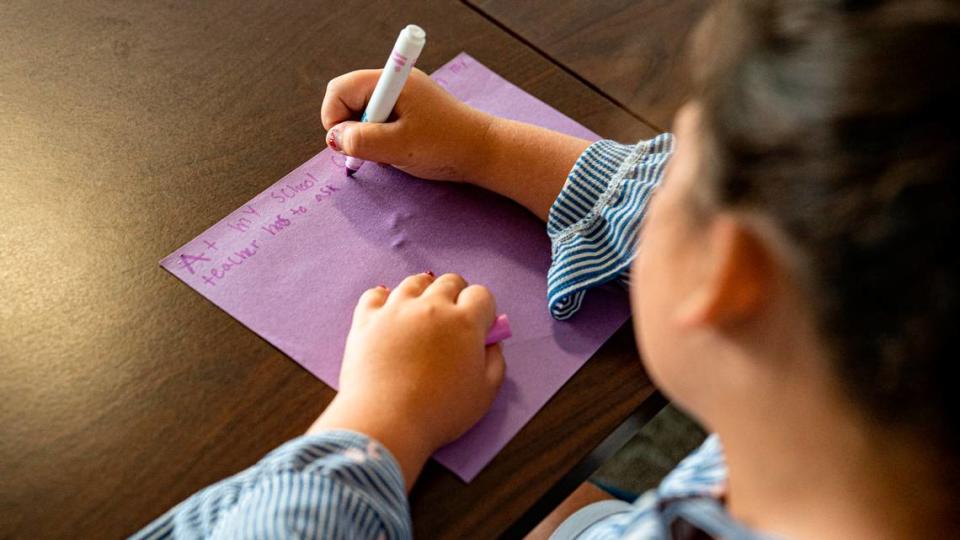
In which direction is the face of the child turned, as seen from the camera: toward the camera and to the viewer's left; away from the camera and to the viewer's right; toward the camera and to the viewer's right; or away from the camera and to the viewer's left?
away from the camera and to the viewer's left

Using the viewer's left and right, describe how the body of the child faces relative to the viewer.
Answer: facing away from the viewer and to the left of the viewer
